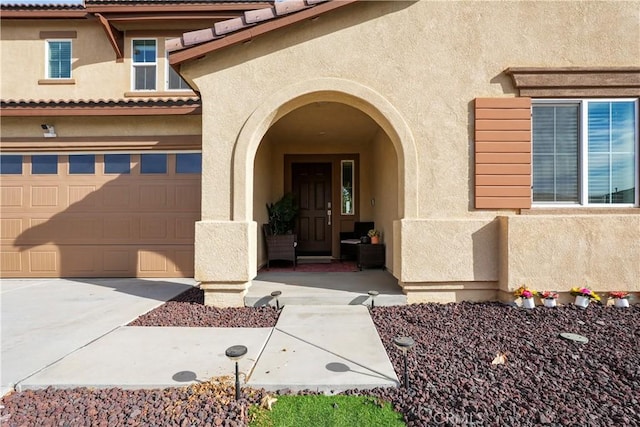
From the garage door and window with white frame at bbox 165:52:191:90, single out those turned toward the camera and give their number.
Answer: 2

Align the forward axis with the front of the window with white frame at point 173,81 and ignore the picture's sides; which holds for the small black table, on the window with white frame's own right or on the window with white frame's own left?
on the window with white frame's own left

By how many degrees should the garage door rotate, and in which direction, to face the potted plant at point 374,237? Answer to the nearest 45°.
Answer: approximately 45° to its left

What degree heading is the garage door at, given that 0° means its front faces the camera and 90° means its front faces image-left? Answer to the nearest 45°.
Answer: approximately 0°

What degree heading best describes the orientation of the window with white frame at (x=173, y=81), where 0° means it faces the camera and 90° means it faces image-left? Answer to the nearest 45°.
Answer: approximately 0°
